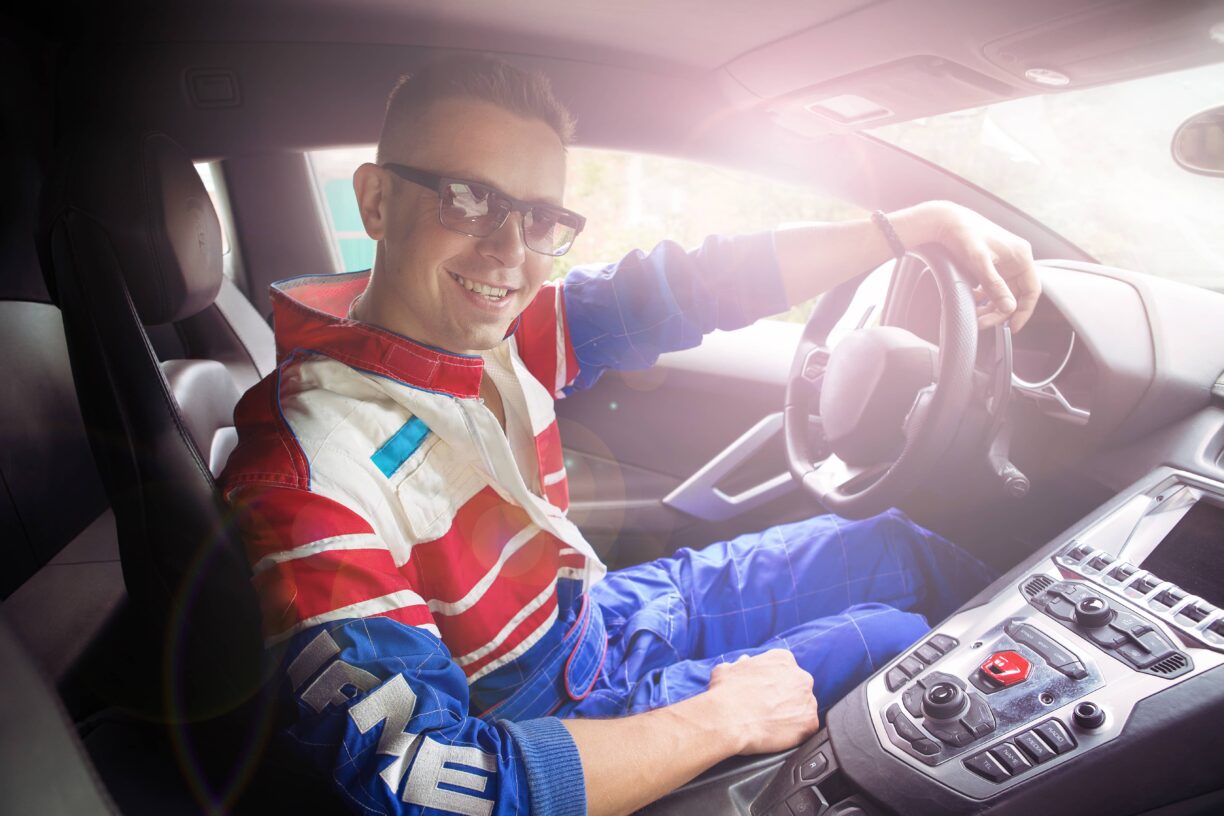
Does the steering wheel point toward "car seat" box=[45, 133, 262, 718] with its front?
yes

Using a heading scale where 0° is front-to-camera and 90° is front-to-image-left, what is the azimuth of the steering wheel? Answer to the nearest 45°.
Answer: approximately 45°
